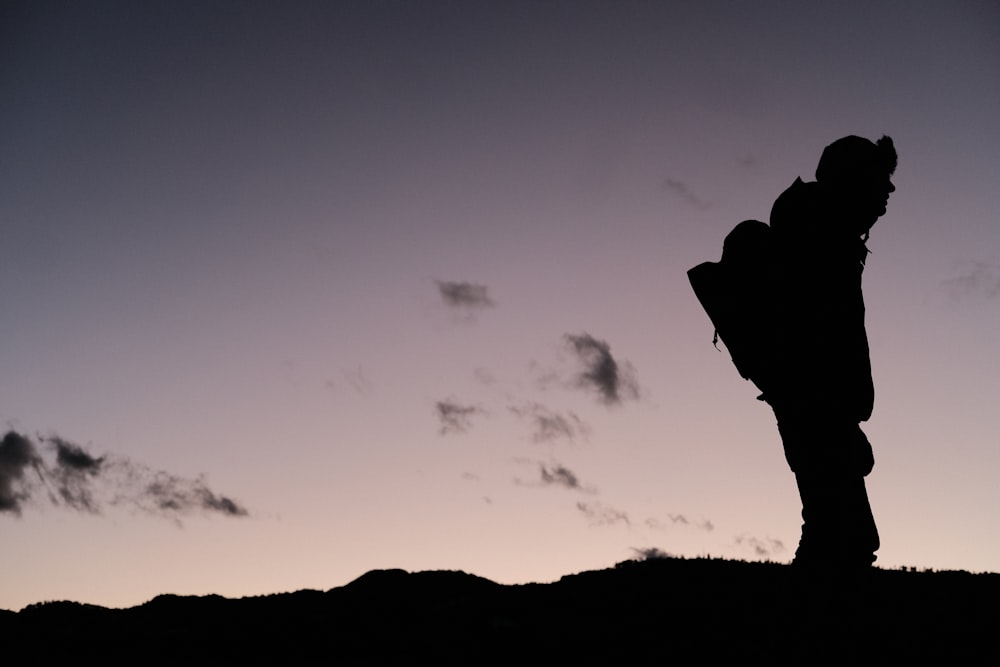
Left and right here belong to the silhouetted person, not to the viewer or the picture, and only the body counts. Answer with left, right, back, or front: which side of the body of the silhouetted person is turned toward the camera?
right

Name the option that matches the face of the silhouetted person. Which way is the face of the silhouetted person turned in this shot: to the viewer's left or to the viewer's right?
to the viewer's right
